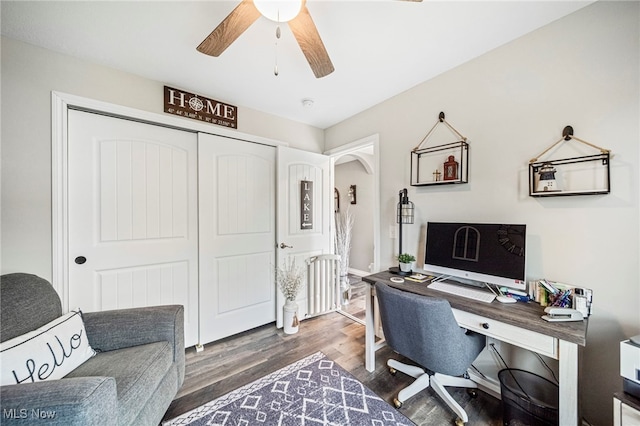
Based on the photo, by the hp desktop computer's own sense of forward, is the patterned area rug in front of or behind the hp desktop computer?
in front

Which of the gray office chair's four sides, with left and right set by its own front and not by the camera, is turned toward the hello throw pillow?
back

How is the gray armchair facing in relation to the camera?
to the viewer's right

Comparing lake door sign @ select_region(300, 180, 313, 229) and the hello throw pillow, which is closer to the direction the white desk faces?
the hello throw pillow

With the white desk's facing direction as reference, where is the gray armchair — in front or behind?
in front

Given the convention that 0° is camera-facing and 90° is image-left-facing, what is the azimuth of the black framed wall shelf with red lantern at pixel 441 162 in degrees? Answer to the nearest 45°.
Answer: approximately 45°

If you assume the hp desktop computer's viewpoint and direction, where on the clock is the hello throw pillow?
The hello throw pillow is roughly at 12 o'clock from the hp desktop computer.

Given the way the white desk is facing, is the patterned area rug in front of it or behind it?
in front

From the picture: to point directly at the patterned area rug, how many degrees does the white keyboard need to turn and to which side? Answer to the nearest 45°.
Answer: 0° — it already faces it

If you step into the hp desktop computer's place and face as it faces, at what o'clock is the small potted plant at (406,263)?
The small potted plant is roughly at 2 o'clock from the hp desktop computer.

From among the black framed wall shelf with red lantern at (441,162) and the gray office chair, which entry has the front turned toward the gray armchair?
the black framed wall shelf with red lantern
